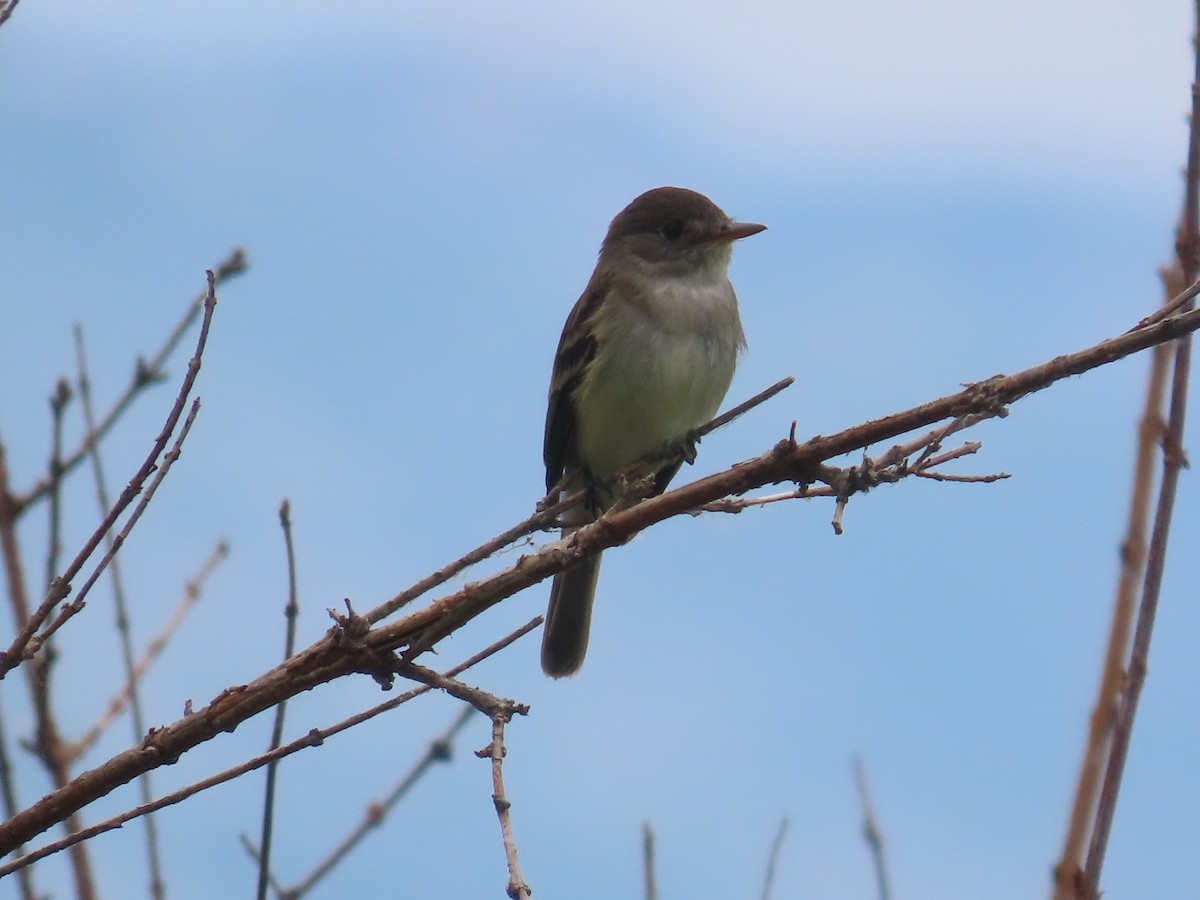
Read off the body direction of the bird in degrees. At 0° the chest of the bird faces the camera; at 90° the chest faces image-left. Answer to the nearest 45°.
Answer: approximately 315°

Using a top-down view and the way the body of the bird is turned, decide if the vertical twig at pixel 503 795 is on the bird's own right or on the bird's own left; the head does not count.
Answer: on the bird's own right

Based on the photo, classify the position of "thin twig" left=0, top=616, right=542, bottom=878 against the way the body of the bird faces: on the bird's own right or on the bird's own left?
on the bird's own right

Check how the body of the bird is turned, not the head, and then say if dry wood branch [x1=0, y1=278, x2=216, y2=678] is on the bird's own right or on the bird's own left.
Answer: on the bird's own right

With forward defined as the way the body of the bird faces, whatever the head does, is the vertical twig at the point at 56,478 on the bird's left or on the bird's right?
on the bird's right
